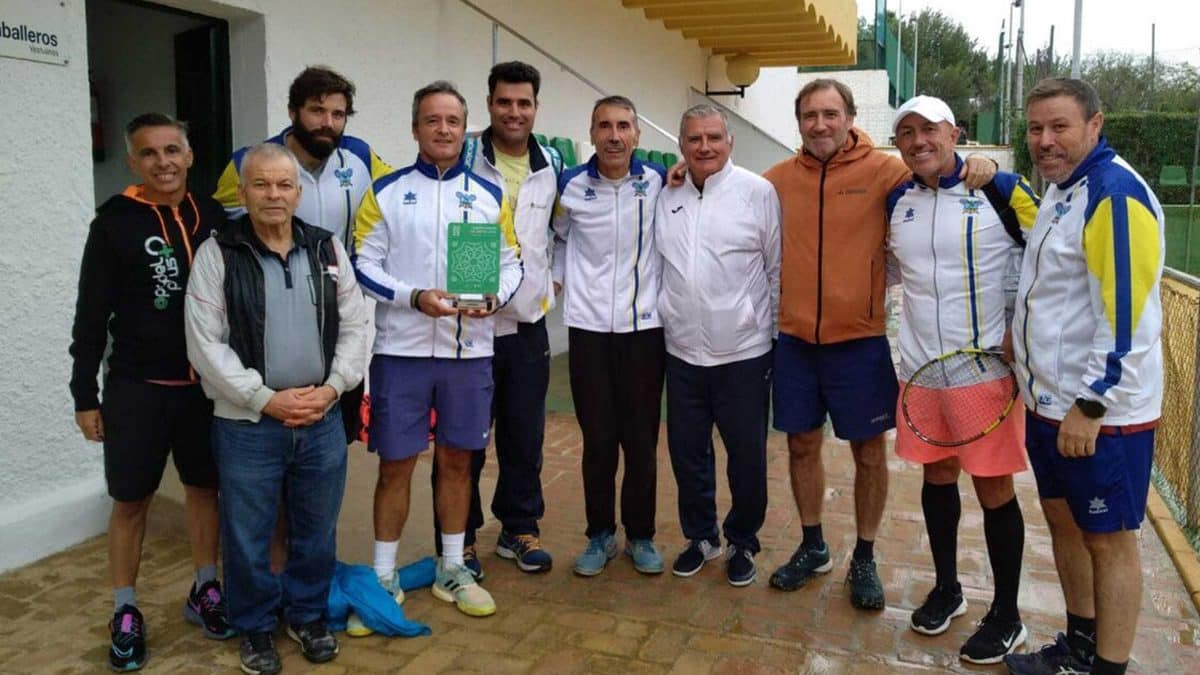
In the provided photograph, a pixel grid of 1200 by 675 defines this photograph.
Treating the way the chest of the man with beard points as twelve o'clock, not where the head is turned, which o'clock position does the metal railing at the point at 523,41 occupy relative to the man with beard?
The metal railing is roughly at 7 o'clock from the man with beard.

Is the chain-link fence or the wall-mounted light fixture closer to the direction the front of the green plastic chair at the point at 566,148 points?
the chain-link fence

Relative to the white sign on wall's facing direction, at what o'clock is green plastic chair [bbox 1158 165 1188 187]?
The green plastic chair is roughly at 10 o'clock from the white sign on wall.

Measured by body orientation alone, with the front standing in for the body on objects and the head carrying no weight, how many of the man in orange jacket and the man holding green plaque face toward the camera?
2

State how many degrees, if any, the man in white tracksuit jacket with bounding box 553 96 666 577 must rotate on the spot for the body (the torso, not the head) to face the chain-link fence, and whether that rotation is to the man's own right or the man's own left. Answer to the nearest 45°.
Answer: approximately 135° to the man's own left

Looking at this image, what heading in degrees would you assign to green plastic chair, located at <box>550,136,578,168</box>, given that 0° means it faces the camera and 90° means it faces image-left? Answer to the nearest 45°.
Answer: approximately 315°

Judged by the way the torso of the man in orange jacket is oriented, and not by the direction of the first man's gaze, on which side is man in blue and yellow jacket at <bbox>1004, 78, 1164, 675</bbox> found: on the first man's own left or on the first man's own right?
on the first man's own left

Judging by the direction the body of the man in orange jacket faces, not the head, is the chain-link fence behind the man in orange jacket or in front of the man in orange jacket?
behind
